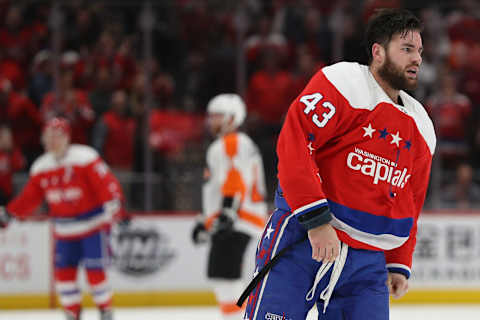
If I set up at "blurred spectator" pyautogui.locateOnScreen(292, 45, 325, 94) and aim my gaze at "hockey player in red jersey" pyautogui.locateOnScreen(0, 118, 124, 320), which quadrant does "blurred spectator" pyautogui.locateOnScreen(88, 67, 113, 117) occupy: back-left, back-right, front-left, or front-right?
front-right

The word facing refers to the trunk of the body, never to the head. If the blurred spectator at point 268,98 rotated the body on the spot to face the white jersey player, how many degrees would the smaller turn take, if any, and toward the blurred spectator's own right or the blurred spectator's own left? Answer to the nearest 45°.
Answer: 0° — they already face them

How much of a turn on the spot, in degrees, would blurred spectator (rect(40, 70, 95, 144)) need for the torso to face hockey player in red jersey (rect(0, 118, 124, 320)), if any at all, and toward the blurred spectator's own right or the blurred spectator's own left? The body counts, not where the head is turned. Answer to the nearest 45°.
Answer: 0° — they already face them

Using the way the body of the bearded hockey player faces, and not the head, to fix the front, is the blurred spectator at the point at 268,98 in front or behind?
behind

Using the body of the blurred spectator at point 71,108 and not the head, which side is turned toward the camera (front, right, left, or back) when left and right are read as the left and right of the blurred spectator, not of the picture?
front

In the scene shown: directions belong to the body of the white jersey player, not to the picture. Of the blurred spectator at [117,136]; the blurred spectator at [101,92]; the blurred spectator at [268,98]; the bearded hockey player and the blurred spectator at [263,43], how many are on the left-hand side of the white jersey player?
1

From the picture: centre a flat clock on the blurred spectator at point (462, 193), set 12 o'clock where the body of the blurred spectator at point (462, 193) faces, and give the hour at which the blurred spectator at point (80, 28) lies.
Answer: the blurred spectator at point (80, 28) is roughly at 3 o'clock from the blurred spectator at point (462, 193).

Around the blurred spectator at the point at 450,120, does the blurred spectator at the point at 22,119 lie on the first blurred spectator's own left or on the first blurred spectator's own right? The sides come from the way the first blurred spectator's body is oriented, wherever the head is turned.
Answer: on the first blurred spectator's own right

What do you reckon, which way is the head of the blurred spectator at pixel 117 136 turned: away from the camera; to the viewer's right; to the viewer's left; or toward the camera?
toward the camera

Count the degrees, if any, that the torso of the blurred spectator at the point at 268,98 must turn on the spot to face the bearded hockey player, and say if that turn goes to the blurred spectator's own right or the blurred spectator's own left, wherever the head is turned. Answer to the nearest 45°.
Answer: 0° — they already face them

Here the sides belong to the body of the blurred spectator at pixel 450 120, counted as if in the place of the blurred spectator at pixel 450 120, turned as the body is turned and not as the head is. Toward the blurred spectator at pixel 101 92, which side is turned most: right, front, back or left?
right

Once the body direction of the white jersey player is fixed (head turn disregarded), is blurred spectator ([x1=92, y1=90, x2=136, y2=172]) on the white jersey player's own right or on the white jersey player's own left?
on the white jersey player's own right

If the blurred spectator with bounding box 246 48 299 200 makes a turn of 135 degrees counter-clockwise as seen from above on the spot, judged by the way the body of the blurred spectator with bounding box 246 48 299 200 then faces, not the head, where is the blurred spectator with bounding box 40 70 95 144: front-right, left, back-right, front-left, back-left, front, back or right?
back-left

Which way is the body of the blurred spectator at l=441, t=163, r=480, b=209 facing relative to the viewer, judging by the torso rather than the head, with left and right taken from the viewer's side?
facing the viewer

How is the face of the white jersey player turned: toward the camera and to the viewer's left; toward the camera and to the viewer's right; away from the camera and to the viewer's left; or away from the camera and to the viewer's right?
toward the camera and to the viewer's left

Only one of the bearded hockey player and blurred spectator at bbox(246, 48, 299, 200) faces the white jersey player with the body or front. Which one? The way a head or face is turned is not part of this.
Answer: the blurred spectator
